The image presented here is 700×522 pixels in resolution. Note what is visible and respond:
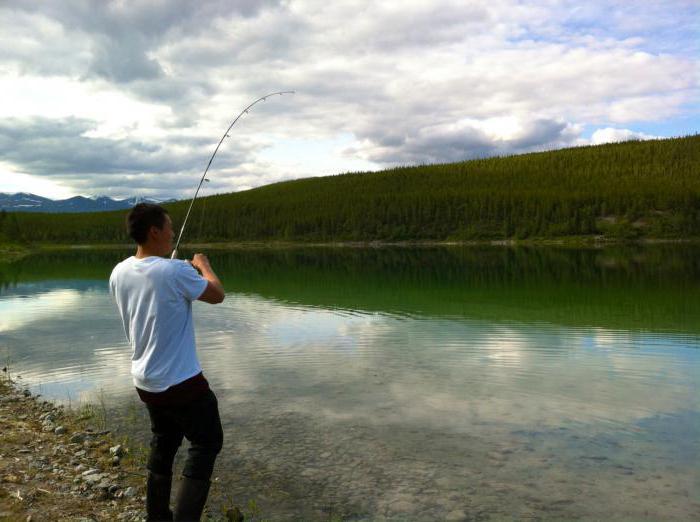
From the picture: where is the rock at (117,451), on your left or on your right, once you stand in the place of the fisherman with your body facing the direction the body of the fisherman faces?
on your left

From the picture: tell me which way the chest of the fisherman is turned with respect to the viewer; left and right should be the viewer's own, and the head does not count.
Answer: facing away from the viewer and to the right of the viewer

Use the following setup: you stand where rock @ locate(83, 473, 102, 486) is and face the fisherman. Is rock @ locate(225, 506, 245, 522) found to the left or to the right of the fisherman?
left

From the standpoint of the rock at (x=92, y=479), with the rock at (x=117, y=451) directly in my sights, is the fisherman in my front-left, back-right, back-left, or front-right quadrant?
back-right

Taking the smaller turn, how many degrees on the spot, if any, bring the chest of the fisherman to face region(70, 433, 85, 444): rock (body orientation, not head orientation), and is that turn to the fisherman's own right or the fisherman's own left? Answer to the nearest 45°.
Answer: approximately 45° to the fisherman's own left
